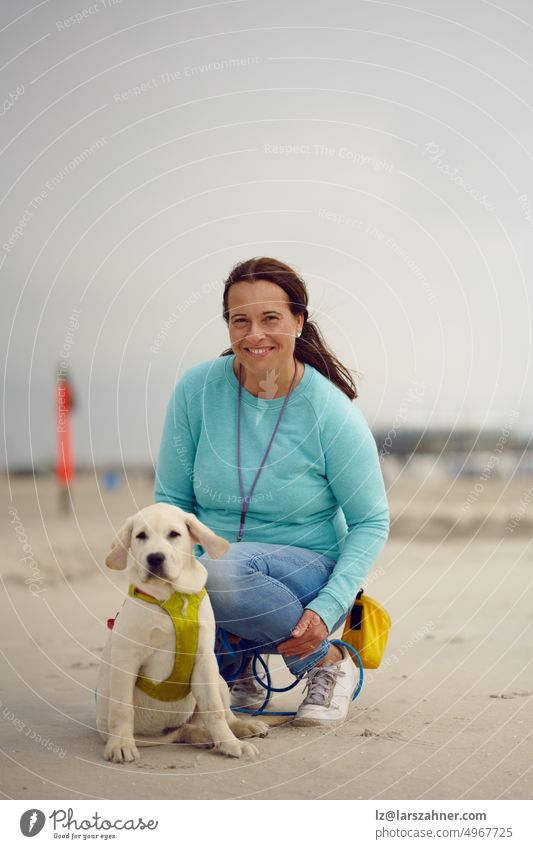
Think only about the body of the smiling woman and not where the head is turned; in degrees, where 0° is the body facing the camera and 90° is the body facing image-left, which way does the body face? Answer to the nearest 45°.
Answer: approximately 45°
